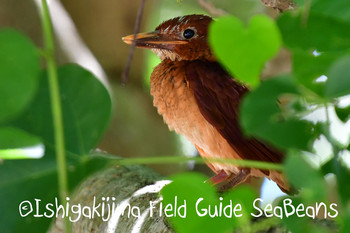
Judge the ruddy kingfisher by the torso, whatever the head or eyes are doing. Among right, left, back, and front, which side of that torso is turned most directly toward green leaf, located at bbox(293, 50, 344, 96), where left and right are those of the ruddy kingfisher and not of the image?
back

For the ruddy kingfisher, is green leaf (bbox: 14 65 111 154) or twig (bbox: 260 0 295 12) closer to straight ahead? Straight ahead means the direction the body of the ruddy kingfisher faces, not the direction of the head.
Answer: the green leaf

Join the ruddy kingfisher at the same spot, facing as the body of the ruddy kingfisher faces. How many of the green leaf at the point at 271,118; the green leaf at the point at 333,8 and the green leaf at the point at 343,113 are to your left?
3

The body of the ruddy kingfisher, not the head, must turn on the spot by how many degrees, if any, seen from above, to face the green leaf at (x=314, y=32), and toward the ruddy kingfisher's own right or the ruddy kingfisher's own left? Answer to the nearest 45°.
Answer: approximately 90° to the ruddy kingfisher's own left

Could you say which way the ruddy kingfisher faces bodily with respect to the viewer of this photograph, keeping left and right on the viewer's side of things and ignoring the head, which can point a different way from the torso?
facing to the left of the viewer

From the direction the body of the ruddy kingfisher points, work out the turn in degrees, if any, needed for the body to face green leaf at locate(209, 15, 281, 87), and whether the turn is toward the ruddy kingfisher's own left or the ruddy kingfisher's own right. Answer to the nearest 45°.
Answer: approximately 90° to the ruddy kingfisher's own left

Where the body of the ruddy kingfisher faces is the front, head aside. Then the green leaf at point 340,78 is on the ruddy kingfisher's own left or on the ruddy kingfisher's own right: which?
on the ruddy kingfisher's own left
